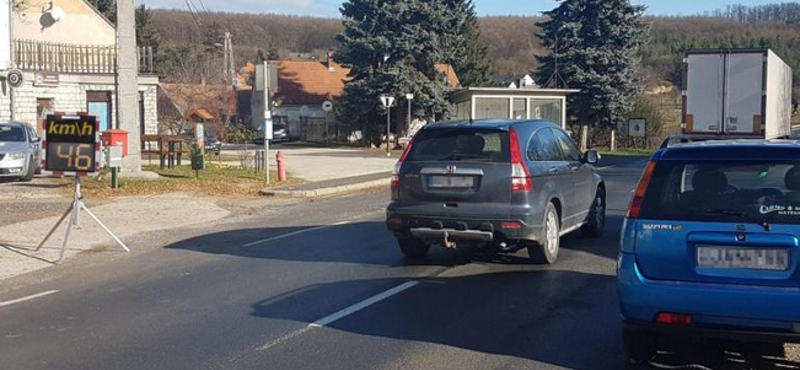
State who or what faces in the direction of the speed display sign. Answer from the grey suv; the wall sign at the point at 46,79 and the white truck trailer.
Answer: the wall sign

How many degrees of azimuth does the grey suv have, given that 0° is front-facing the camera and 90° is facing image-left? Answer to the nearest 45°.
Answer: approximately 225°

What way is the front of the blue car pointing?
away from the camera

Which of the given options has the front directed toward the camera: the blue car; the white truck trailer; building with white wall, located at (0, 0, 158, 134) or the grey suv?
the building with white wall

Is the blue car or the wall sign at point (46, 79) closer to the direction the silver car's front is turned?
the blue car

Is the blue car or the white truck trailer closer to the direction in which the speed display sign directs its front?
the blue car

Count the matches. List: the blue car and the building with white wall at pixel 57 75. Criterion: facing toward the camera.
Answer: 1

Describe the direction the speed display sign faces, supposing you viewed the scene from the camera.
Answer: facing the viewer

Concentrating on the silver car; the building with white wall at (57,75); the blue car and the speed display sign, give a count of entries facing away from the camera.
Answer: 1

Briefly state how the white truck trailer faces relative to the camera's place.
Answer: facing away from the viewer

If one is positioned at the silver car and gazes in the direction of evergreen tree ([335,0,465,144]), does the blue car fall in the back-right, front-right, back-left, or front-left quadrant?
back-right

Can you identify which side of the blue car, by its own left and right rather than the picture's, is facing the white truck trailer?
front

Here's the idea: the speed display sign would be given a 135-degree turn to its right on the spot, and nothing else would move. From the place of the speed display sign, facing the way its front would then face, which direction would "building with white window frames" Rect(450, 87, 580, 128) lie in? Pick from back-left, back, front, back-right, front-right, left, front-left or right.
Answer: right

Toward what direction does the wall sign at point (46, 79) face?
toward the camera

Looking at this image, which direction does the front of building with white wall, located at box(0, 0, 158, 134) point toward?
toward the camera
